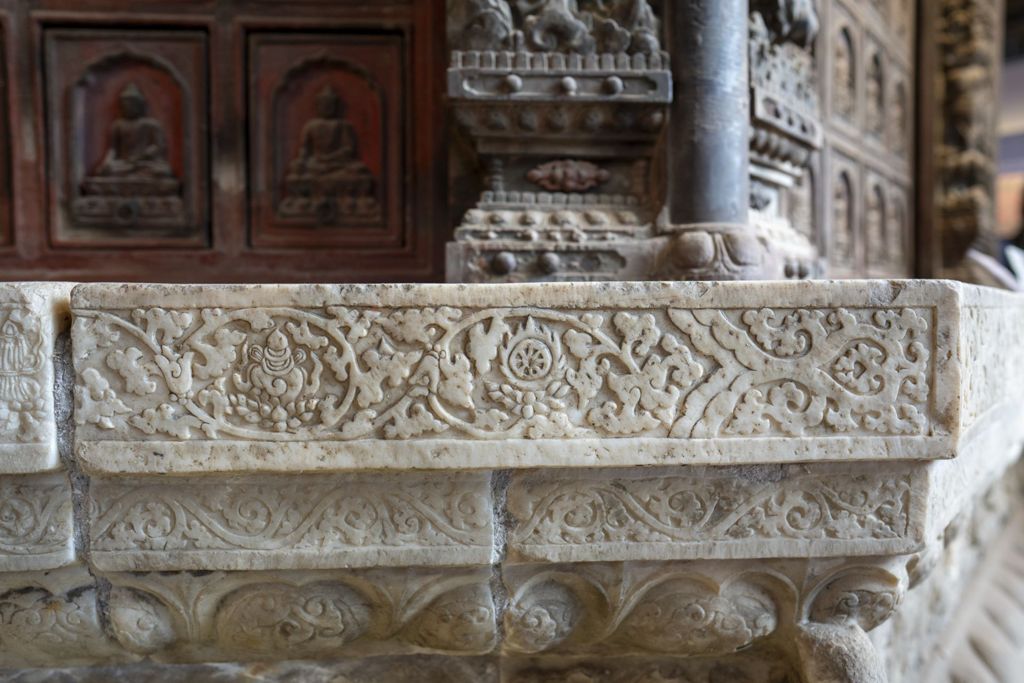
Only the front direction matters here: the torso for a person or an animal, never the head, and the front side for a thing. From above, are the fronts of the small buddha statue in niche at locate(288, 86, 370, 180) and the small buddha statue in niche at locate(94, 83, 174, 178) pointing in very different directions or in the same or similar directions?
same or similar directions

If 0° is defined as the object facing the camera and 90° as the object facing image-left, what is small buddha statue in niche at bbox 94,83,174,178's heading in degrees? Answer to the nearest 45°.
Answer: approximately 0°

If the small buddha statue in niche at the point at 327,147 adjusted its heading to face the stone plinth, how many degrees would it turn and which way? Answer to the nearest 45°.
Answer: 0° — it already faces it

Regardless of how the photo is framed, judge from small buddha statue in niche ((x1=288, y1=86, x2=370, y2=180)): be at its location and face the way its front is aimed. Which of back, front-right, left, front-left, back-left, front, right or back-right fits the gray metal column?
front-left

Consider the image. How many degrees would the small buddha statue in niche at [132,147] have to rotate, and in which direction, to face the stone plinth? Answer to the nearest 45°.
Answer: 0° — it already faces it

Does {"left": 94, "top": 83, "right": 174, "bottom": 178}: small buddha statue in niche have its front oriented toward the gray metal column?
no

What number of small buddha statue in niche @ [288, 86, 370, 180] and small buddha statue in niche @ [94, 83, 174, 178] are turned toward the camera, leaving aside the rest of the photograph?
2

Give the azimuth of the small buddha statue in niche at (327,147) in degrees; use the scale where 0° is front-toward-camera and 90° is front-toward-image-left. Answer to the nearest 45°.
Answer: approximately 0°

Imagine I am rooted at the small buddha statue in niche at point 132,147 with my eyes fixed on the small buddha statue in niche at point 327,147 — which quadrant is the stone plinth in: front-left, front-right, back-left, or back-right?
front-right
